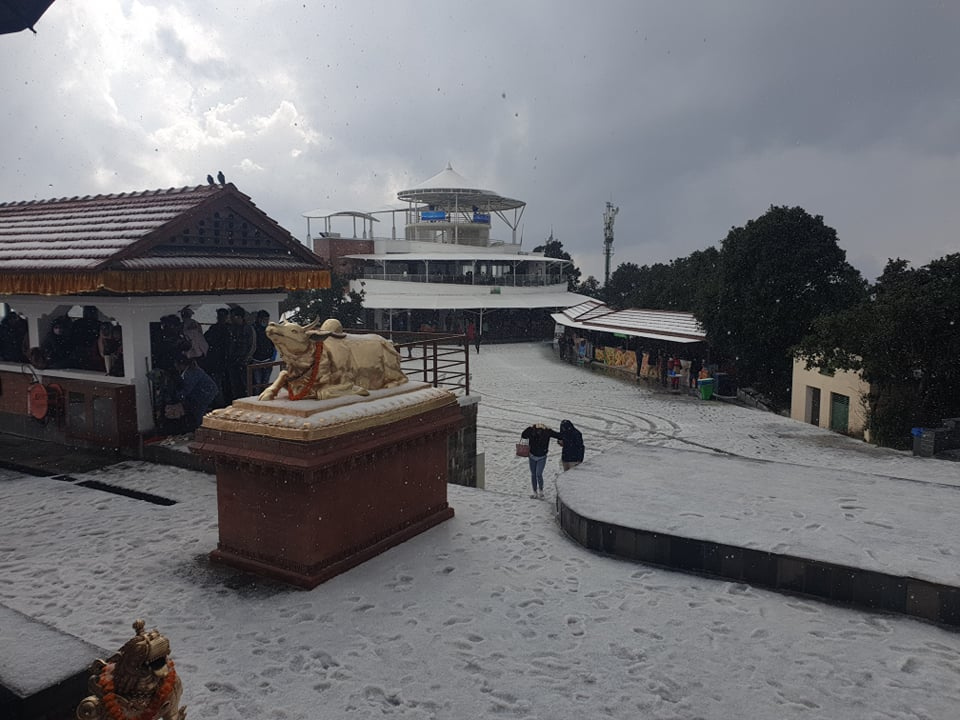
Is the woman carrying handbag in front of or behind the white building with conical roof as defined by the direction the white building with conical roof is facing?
in front

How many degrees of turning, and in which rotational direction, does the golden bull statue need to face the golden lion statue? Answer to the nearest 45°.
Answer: approximately 45° to its left

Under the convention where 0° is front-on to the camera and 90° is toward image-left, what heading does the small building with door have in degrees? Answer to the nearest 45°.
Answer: approximately 45°

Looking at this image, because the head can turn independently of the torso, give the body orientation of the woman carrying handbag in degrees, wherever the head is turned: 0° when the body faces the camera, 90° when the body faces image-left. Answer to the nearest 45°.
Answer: approximately 0°

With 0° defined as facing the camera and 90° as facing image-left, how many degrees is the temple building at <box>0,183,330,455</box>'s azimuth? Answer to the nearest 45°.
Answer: approximately 315°

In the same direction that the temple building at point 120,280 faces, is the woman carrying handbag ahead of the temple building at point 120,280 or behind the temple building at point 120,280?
ahead

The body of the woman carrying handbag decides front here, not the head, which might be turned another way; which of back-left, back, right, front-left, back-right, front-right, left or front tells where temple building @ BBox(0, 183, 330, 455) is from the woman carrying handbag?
right

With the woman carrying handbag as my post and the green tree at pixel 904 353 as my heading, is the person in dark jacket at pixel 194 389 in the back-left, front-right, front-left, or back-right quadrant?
back-left
